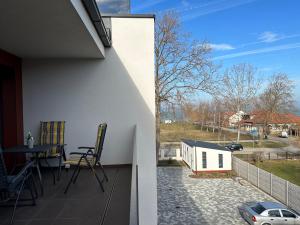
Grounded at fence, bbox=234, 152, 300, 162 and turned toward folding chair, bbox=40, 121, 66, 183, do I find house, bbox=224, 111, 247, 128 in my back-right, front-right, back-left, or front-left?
back-right

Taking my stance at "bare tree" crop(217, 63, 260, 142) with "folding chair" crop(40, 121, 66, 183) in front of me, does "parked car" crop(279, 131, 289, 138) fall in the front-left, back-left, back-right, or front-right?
back-left

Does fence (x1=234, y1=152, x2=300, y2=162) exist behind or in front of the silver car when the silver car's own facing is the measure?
in front
